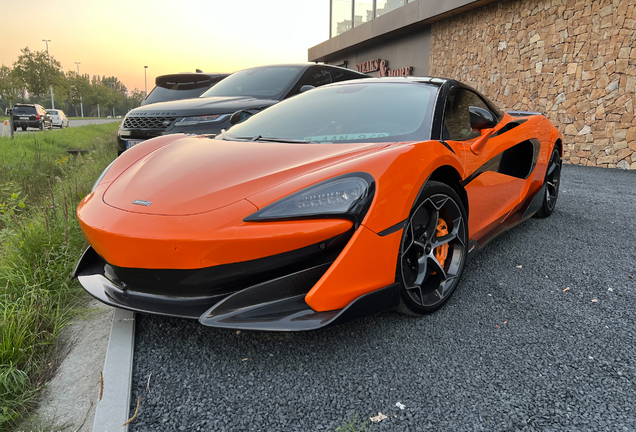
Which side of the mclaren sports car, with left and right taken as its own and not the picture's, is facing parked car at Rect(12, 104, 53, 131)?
right

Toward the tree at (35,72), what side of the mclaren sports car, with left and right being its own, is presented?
right

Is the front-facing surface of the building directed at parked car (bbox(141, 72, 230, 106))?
yes

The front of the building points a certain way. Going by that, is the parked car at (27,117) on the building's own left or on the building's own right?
on the building's own right

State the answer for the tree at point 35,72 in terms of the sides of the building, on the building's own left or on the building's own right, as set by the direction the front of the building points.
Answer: on the building's own right

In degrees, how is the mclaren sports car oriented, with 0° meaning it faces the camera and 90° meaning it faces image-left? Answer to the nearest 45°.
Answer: approximately 45°

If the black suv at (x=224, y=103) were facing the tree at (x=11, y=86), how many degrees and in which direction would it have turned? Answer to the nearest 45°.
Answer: approximately 90° to its right

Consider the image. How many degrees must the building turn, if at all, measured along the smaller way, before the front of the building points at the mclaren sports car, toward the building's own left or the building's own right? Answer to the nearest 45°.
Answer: approximately 45° to the building's own left

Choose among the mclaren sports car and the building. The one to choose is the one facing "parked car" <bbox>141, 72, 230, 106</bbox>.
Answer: the building

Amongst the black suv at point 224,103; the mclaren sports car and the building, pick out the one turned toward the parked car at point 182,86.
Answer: the building

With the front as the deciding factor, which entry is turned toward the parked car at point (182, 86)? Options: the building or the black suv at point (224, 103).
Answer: the building

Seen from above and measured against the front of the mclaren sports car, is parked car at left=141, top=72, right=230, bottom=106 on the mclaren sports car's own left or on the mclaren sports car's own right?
on the mclaren sports car's own right

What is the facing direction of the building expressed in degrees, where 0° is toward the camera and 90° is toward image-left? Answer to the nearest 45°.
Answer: approximately 45°

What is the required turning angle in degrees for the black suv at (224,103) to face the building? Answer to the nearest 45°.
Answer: approximately 180°
